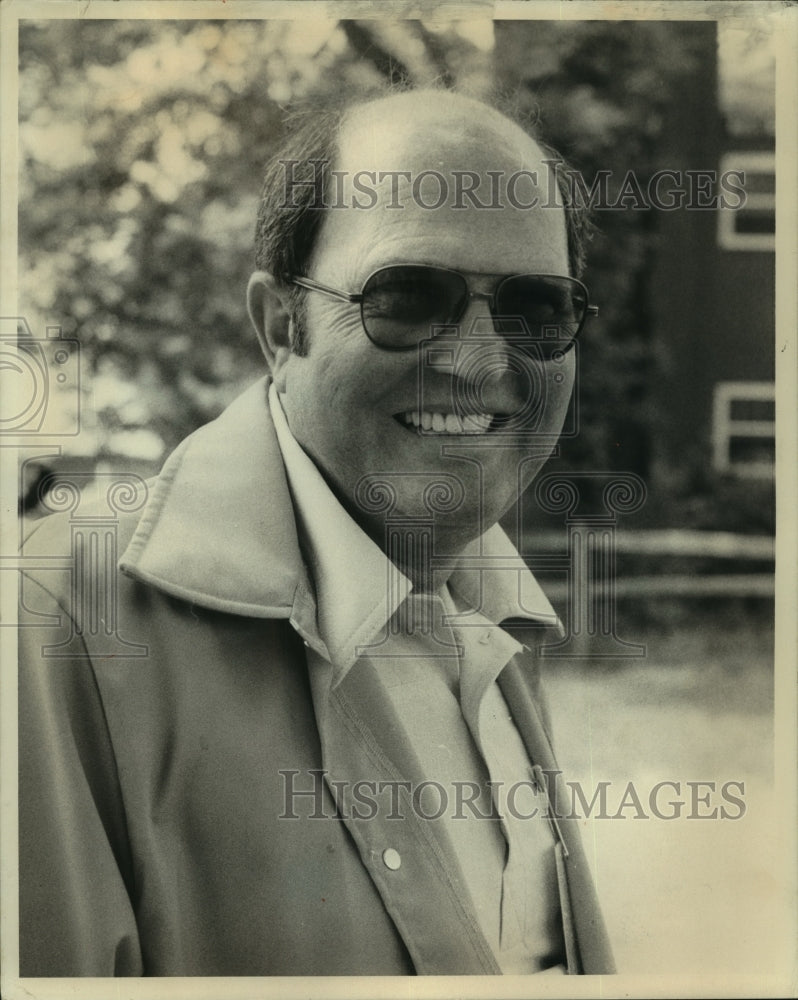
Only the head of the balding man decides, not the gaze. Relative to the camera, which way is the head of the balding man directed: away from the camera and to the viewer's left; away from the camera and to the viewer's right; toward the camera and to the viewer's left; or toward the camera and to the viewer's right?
toward the camera and to the viewer's right

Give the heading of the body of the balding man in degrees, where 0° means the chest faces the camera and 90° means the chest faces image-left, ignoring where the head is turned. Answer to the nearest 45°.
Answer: approximately 315°
